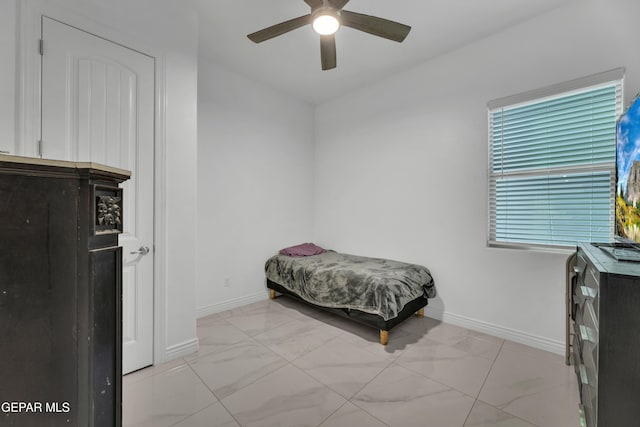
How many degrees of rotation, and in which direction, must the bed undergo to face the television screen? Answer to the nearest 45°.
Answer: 0° — it already faces it

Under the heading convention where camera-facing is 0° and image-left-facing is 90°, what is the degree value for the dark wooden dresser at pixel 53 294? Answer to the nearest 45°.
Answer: approximately 270°

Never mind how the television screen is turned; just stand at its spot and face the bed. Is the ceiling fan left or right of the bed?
left

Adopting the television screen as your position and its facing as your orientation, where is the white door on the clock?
The white door is roughly at 12 o'clock from the television screen.

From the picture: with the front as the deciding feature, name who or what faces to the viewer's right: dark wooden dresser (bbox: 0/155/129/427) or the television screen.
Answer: the dark wooden dresser

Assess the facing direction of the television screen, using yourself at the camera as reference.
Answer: facing the viewer and to the left of the viewer

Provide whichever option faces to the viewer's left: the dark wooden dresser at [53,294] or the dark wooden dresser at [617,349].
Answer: the dark wooden dresser at [617,349]

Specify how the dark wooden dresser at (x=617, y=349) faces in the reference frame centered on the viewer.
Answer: facing to the left of the viewer

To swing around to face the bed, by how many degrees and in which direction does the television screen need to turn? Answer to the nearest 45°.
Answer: approximately 45° to its right

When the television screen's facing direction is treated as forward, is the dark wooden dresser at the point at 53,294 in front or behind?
in front

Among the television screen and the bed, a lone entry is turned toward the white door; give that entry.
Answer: the television screen

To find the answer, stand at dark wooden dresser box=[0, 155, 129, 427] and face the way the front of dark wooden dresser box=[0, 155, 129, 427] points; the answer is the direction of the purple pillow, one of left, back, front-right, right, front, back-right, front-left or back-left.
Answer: front-left

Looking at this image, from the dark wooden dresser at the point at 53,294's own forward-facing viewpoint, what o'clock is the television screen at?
The television screen is roughly at 1 o'clock from the dark wooden dresser.

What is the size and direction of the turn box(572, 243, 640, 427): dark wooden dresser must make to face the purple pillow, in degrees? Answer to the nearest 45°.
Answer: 0° — it already faces it

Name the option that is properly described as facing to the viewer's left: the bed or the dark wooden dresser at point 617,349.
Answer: the dark wooden dresser

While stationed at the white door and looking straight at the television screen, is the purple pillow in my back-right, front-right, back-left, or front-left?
front-left

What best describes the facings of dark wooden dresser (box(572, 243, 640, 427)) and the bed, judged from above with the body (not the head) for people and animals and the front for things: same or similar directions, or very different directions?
very different directions

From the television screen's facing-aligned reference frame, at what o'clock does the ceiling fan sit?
The ceiling fan is roughly at 12 o'clock from the television screen.
